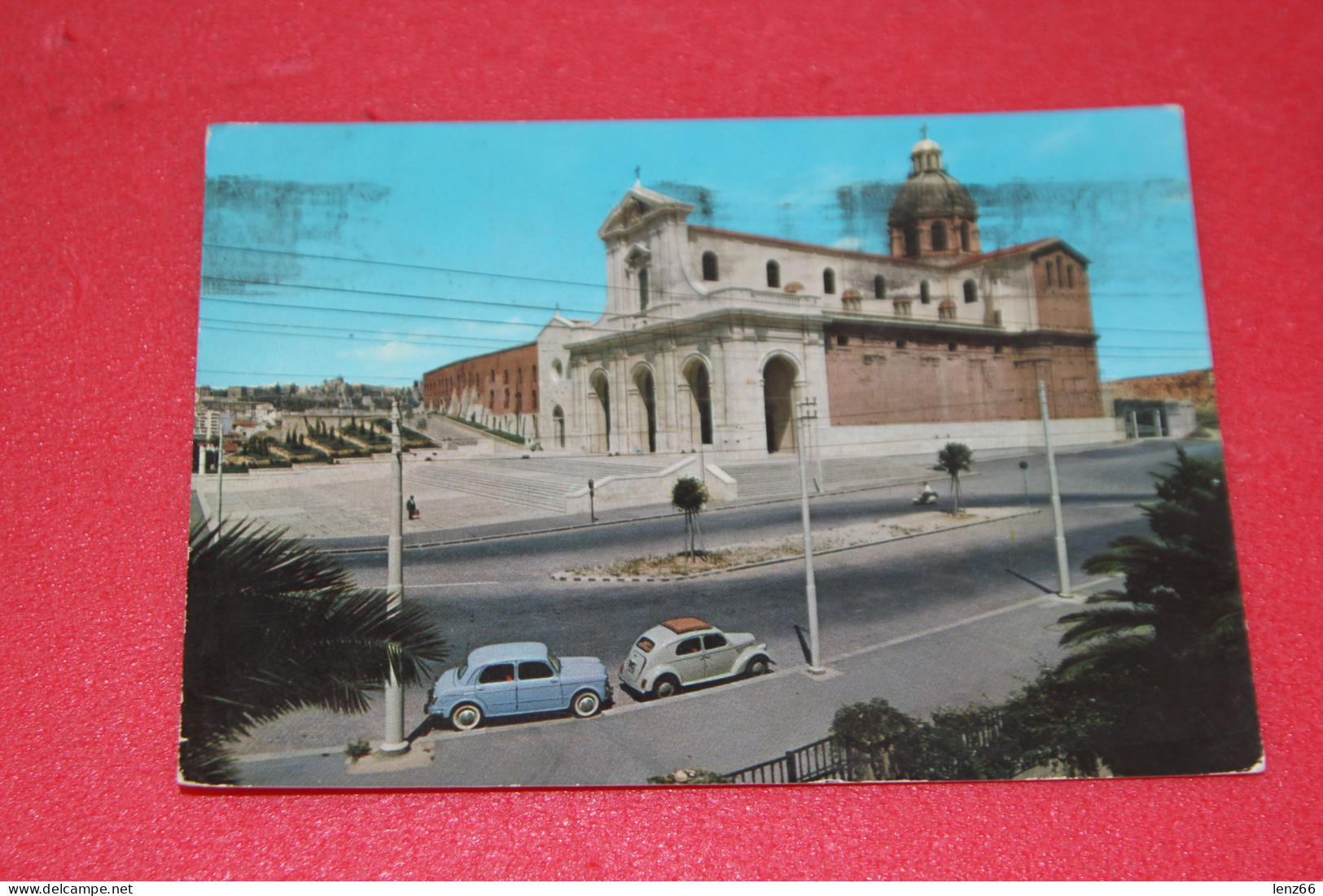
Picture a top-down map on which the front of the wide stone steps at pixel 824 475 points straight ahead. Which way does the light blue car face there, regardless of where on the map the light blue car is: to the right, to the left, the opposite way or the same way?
to the left

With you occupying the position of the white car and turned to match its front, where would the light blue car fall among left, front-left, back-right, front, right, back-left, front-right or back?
back-left

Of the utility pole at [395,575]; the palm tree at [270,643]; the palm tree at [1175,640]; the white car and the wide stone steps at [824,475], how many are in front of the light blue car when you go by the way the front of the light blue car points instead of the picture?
3

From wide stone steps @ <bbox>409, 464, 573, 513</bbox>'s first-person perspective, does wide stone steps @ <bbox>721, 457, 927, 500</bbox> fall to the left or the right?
on its left

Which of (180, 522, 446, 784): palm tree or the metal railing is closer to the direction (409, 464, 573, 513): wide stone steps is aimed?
the palm tree

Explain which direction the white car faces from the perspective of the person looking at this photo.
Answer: facing away from the viewer and to the right of the viewer

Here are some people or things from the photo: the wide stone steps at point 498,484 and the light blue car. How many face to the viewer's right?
1

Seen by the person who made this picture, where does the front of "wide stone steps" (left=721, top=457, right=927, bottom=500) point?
facing the viewer and to the right of the viewer

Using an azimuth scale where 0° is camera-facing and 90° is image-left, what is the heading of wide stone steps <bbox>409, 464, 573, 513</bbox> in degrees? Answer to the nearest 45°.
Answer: approximately 45°

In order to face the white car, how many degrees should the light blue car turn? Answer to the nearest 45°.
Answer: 0° — it already faces it

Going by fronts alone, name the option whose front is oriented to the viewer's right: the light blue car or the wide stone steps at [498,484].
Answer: the light blue car

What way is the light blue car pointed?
to the viewer's right

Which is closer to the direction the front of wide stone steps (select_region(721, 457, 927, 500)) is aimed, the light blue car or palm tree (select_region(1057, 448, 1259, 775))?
the palm tree
